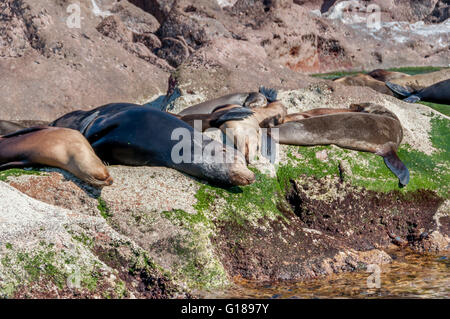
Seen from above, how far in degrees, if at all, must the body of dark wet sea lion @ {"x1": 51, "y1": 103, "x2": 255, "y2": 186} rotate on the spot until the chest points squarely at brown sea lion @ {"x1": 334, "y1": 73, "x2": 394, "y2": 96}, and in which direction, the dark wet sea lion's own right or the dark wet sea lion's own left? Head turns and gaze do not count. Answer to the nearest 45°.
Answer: approximately 45° to the dark wet sea lion's own left

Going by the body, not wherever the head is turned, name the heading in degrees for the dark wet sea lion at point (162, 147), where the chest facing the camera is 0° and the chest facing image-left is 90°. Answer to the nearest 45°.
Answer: approximately 270°

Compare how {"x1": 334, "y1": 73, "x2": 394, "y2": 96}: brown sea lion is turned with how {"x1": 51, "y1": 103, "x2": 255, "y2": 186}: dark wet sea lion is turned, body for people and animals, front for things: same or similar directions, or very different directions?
very different directions

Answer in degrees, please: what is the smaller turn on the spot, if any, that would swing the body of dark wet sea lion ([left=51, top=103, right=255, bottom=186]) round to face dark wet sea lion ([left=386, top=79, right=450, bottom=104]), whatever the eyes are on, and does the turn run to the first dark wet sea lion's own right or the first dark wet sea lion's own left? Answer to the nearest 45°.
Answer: approximately 45° to the first dark wet sea lion's own left

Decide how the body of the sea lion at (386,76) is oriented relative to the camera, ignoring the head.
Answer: to the viewer's left
